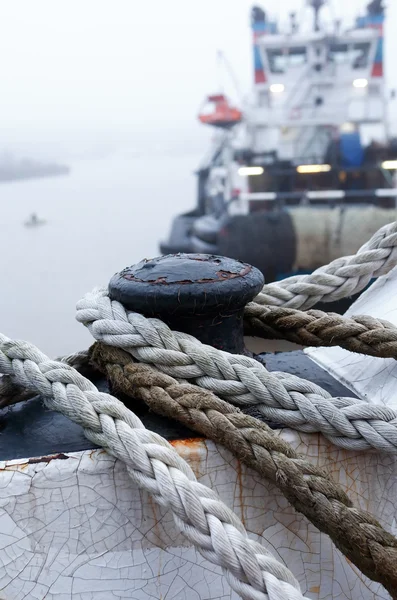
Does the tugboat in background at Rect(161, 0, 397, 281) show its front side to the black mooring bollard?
no

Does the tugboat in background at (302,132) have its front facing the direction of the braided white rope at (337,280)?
no

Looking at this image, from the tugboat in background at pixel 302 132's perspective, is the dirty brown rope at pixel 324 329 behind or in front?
behind
